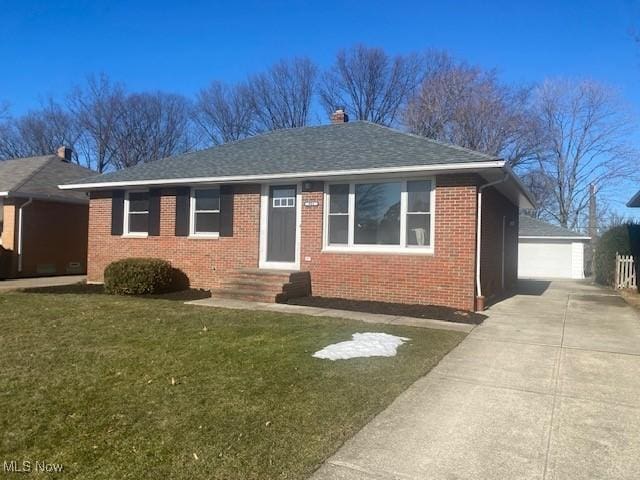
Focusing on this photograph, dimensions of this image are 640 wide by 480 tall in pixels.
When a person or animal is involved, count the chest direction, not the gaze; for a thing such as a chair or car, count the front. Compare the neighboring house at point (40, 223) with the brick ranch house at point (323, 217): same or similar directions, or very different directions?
same or similar directions

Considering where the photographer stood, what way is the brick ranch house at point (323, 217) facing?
facing the viewer and to the left of the viewer

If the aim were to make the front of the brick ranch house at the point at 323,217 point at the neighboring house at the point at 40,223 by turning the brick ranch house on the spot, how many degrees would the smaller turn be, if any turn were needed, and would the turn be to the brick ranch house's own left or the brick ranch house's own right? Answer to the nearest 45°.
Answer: approximately 90° to the brick ranch house's own right

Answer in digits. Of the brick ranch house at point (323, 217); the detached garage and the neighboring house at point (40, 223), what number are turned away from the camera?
0

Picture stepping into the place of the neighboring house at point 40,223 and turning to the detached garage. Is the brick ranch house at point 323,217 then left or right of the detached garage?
right

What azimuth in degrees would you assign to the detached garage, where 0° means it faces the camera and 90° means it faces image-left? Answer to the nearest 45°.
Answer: approximately 0°

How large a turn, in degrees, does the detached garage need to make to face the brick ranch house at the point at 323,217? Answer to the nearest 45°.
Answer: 0° — it already faces it

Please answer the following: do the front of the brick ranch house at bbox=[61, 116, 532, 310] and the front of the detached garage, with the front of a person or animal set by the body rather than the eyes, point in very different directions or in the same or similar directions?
same or similar directions

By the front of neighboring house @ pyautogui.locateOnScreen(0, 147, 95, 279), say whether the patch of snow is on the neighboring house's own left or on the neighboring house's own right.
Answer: on the neighboring house's own left

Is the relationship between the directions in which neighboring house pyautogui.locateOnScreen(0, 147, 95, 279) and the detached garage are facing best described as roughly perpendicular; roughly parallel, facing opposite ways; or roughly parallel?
roughly parallel

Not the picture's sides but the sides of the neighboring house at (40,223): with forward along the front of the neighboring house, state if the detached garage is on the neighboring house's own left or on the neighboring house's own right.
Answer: on the neighboring house's own left
